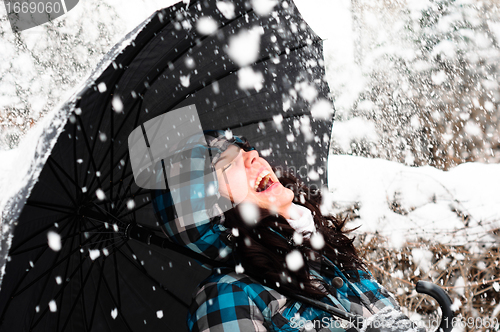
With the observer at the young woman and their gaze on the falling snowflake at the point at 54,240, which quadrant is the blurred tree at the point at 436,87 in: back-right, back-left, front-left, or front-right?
back-right

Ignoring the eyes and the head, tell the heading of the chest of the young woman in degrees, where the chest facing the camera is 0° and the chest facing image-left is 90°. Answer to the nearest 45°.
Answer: approximately 315°

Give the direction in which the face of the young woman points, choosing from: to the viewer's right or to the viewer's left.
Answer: to the viewer's right

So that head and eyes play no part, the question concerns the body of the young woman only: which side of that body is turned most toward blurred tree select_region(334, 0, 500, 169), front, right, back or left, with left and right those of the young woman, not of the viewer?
left

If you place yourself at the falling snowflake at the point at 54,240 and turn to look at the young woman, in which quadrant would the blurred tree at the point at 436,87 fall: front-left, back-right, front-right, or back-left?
front-left
